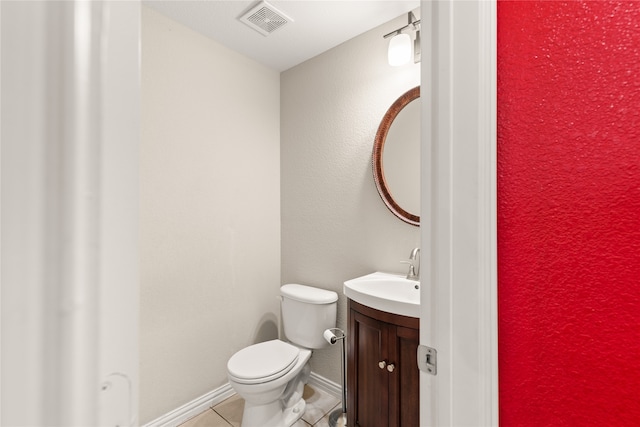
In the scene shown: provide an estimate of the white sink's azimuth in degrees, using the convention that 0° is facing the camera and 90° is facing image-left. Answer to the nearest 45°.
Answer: approximately 45°

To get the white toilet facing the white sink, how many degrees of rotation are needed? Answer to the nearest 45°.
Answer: approximately 90° to its left

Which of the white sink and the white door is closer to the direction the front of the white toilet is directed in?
the white door

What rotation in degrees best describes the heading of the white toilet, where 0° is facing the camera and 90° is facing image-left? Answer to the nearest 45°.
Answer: approximately 45°

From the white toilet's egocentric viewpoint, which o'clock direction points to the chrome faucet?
The chrome faucet is roughly at 8 o'clock from the white toilet.

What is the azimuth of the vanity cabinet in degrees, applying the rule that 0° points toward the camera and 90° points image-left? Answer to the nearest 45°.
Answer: approximately 45°

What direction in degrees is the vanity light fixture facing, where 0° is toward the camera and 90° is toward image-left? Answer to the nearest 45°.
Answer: approximately 45°
